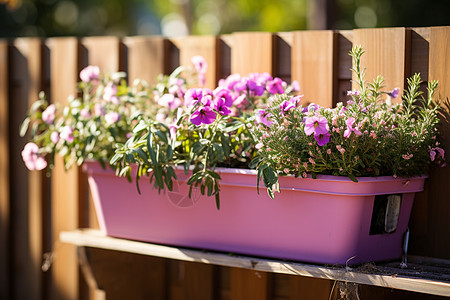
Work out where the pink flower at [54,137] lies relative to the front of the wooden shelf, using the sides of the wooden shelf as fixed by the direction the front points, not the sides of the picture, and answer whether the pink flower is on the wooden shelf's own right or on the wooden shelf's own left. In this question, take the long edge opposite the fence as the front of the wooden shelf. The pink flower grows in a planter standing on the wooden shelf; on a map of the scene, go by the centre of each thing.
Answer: on the wooden shelf's own right

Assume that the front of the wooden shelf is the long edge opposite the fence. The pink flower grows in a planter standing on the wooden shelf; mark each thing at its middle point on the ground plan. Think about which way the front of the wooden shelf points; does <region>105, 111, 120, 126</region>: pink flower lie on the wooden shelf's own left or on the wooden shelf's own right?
on the wooden shelf's own right

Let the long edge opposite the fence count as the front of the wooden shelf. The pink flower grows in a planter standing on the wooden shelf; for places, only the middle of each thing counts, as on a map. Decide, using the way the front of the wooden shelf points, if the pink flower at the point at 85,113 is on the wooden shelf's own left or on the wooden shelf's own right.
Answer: on the wooden shelf's own right

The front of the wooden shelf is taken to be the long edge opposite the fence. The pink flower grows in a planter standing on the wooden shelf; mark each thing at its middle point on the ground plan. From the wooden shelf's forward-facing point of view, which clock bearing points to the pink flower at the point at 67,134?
The pink flower is roughly at 2 o'clock from the wooden shelf.

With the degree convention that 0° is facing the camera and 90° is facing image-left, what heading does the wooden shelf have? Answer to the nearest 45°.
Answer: approximately 45°
